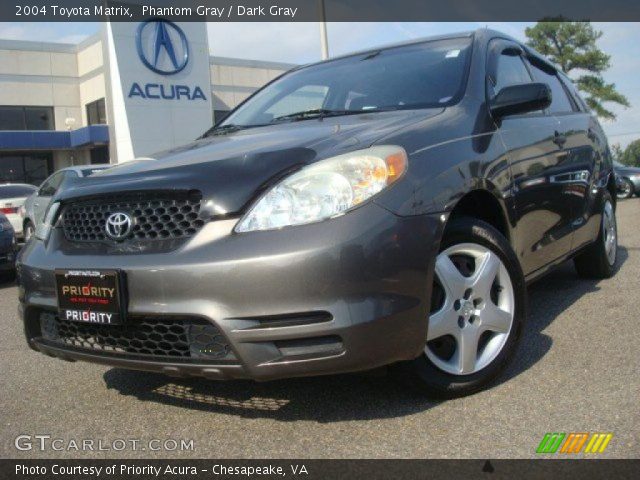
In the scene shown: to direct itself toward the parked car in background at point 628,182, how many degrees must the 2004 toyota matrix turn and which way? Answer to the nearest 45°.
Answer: approximately 180°

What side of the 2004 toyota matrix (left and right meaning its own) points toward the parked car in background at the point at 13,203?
right

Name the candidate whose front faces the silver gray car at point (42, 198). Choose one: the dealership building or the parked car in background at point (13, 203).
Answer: the dealership building

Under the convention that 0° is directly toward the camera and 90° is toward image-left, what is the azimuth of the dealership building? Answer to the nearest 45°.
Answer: approximately 0°

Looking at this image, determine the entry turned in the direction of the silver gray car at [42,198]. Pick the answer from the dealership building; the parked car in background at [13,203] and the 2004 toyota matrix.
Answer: the dealership building

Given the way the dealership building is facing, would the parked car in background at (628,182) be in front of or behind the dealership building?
in front

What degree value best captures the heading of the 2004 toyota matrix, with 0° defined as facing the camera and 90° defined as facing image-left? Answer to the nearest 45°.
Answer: approximately 45°

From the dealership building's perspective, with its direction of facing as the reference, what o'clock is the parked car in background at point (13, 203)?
The parked car in background is roughly at 12 o'clock from the dealership building.
